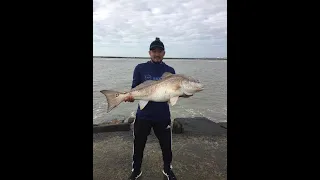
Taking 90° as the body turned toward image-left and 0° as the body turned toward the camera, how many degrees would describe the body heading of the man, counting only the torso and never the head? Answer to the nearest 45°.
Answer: approximately 0°

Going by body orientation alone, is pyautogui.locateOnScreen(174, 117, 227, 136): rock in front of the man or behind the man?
behind
